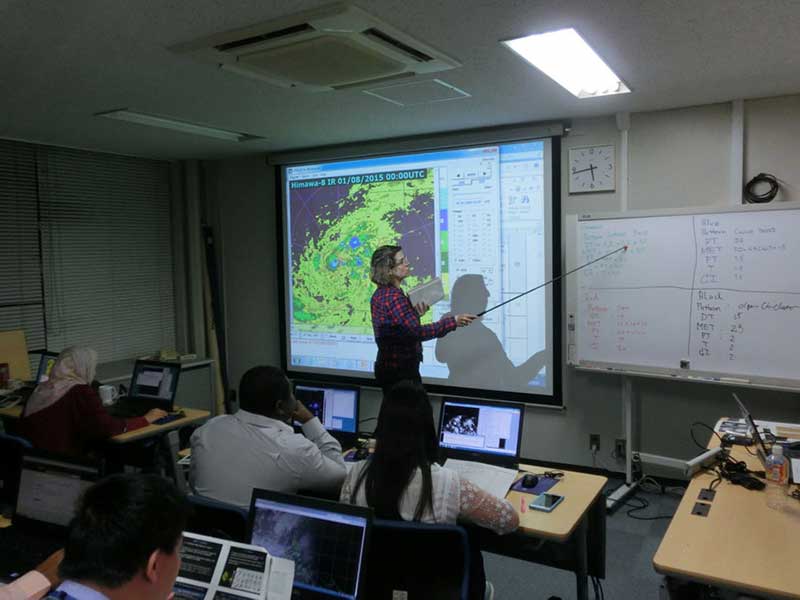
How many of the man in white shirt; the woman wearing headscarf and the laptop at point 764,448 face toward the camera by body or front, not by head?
0

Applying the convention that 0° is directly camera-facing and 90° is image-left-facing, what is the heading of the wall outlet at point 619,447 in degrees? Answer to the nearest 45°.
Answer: approximately 0°

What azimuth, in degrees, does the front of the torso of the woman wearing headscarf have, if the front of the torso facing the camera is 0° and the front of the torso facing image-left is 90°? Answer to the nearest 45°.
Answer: approximately 225°

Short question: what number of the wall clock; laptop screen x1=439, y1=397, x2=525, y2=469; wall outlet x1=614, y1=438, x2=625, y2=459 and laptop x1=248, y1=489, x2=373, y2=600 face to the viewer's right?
0

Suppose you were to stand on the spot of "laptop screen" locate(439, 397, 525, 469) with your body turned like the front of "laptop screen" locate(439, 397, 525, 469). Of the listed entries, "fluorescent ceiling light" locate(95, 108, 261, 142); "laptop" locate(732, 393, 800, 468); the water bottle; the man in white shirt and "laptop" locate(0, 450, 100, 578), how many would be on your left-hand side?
2

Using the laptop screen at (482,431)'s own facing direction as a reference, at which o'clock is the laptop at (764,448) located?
The laptop is roughly at 9 o'clock from the laptop screen.

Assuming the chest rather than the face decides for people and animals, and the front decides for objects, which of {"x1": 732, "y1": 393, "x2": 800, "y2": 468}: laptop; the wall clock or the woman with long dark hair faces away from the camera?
the woman with long dark hair

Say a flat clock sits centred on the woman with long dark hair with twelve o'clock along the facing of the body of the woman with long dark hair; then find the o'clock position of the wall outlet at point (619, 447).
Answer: The wall outlet is roughly at 1 o'clock from the woman with long dark hair.

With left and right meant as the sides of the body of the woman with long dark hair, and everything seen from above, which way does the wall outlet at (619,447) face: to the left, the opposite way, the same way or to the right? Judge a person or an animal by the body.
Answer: the opposite way

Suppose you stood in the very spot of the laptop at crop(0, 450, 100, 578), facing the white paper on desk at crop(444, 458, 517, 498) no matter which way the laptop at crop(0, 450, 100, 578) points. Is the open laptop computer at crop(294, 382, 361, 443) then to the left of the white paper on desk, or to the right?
left

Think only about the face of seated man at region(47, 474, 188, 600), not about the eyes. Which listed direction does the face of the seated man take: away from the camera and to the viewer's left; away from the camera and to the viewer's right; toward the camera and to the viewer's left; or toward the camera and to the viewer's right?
away from the camera and to the viewer's right

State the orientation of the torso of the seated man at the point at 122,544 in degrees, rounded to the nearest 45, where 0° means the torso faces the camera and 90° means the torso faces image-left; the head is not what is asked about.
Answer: approximately 225°

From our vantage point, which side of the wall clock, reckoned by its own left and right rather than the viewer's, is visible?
front

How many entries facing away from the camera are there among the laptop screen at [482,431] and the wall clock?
0

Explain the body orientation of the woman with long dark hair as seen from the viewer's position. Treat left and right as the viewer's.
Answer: facing away from the viewer
